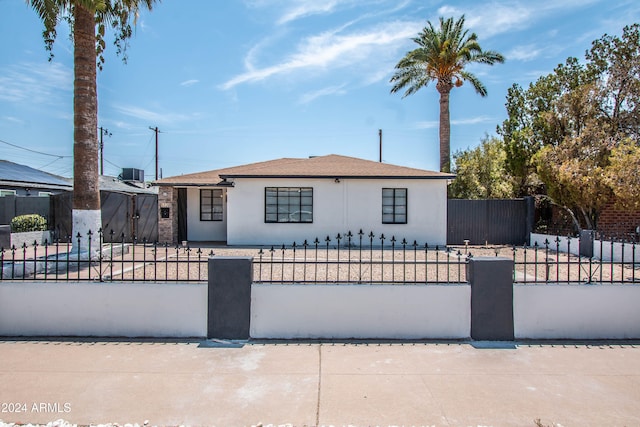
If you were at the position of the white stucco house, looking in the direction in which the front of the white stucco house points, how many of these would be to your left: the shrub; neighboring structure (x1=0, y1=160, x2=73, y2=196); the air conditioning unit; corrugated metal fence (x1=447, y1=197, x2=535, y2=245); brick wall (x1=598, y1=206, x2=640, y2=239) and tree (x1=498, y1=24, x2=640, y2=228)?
3

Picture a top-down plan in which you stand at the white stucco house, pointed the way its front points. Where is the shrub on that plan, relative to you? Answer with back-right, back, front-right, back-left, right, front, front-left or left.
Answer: right

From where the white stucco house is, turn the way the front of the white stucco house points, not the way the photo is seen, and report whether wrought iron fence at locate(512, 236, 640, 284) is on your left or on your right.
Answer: on your left

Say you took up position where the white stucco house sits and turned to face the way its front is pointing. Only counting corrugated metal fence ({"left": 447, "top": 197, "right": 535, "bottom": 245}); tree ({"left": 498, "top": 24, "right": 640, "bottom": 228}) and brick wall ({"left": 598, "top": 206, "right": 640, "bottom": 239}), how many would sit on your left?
3

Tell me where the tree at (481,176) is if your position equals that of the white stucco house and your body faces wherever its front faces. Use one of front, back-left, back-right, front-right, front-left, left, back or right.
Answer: back-left

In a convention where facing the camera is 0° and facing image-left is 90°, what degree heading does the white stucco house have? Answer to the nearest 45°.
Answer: approximately 0°

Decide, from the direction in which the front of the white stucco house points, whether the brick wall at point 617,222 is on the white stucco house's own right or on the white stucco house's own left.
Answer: on the white stucco house's own left

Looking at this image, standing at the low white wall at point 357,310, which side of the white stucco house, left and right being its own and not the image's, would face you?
front

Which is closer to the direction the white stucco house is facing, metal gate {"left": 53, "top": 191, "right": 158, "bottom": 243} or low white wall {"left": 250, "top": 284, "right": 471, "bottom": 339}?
the low white wall

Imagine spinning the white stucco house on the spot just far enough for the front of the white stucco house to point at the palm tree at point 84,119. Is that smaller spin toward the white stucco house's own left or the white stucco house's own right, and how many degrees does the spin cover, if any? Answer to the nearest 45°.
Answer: approximately 45° to the white stucco house's own right

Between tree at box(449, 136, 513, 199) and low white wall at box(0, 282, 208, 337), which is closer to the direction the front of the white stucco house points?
the low white wall

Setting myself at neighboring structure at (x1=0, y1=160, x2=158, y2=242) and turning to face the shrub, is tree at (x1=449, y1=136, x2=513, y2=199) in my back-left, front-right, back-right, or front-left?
back-left

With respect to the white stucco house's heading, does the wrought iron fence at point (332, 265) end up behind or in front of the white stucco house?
in front

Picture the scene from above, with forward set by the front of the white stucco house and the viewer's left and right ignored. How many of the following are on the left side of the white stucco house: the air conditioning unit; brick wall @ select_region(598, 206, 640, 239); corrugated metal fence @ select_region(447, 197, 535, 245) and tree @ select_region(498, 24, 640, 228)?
3
